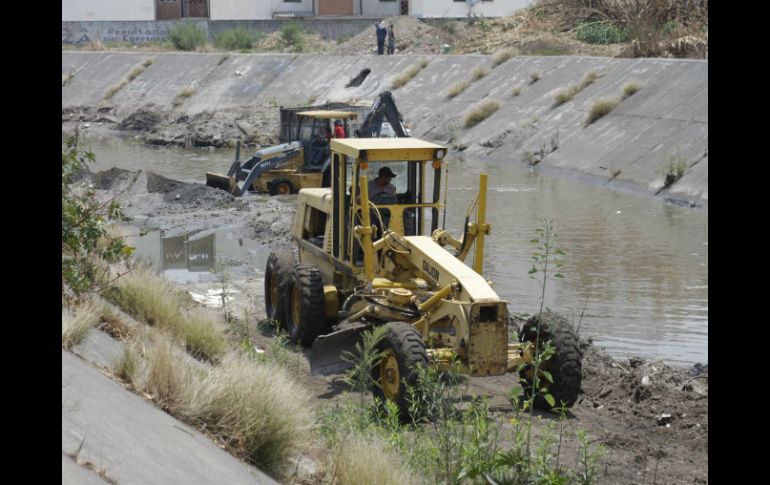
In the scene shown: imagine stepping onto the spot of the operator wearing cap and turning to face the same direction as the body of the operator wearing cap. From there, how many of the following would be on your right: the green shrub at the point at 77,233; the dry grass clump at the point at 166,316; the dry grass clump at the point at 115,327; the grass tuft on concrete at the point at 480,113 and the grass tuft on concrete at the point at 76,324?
4

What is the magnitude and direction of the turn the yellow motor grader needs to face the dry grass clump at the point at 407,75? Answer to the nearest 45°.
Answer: approximately 135° to its left

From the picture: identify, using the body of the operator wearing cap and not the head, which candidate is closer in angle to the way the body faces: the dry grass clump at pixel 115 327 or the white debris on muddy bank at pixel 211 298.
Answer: the dry grass clump

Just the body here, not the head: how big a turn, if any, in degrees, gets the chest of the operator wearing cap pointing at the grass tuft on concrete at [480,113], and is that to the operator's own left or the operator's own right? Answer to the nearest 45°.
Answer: approximately 135° to the operator's own left

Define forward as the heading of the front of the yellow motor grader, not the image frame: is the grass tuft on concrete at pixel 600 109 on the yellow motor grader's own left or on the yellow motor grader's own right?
on the yellow motor grader's own left

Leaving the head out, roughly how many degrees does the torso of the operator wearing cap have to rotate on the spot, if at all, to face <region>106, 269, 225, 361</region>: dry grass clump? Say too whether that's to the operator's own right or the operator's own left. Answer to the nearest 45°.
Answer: approximately 90° to the operator's own right

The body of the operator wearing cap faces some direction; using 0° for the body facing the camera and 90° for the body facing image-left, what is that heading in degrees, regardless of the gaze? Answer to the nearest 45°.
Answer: approximately 315°

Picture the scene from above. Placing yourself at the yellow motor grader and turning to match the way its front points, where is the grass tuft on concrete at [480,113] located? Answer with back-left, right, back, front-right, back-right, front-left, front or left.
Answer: back-left

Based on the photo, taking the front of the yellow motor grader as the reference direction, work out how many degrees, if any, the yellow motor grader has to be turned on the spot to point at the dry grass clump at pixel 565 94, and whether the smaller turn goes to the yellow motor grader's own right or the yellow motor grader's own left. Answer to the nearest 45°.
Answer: approximately 135° to the yellow motor grader's own left

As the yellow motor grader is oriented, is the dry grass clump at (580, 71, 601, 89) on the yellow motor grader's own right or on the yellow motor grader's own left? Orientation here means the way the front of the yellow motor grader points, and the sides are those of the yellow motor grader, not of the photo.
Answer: on the yellow motor grader's own left

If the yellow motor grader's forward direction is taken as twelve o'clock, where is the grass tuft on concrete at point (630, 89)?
The grass tuft on concrete is roughly at 8 o'clock from the yellow motor grader.

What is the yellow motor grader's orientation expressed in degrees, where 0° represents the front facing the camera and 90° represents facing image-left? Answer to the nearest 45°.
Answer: approximately 315°
